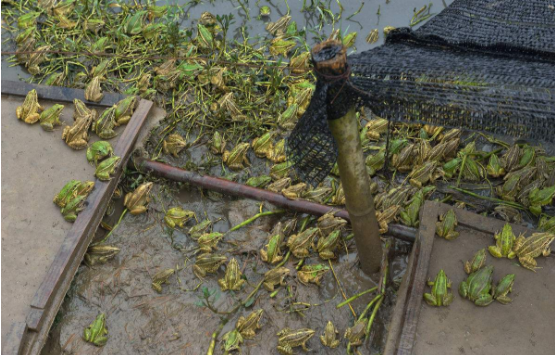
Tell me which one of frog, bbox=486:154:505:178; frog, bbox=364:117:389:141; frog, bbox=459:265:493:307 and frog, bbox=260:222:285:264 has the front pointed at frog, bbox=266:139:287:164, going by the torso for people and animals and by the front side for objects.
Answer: frog, bbox=260:222:285:264

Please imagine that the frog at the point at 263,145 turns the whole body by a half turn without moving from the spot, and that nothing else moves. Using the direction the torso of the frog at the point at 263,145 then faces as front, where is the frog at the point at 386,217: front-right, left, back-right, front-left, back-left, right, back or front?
left

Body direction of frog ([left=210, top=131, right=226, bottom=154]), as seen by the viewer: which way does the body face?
away from the camera

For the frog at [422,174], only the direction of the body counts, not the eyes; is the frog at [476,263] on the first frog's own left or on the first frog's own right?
on the first frog's own right
